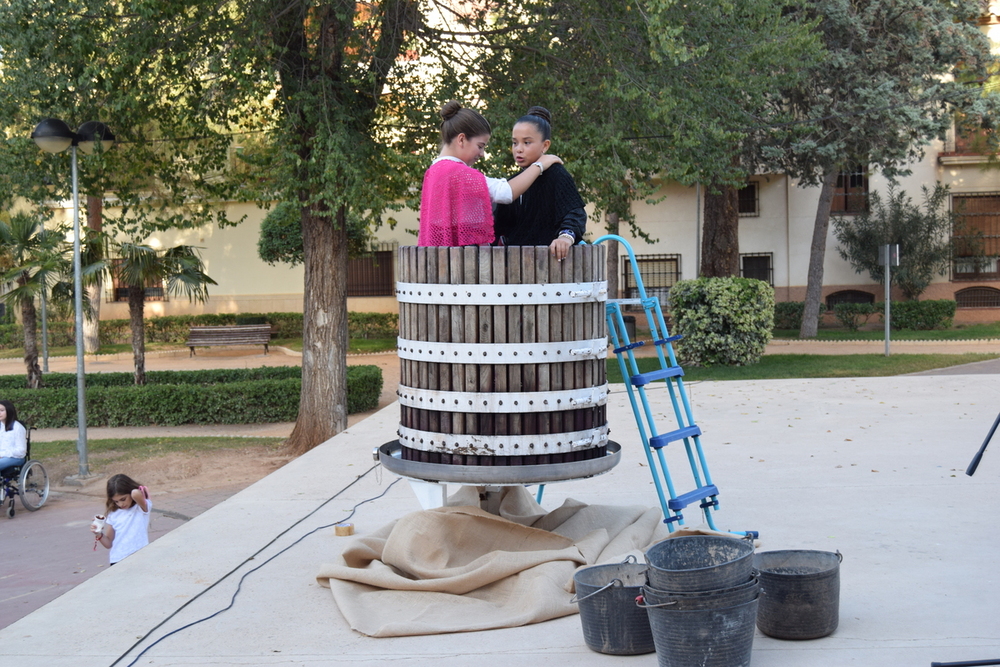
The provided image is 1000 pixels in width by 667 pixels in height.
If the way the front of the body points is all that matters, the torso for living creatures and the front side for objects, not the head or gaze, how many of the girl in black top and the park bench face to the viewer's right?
0

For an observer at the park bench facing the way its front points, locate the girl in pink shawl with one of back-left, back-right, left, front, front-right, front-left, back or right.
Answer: front

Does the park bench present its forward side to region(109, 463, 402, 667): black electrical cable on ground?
yes

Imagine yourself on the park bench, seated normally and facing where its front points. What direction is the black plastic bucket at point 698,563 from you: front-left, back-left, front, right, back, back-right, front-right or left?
front

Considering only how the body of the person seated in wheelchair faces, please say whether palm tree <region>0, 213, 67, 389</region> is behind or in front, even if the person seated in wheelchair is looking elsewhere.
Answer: behind

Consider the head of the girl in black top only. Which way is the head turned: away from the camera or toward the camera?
toward the camera

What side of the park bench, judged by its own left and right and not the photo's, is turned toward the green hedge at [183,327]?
back

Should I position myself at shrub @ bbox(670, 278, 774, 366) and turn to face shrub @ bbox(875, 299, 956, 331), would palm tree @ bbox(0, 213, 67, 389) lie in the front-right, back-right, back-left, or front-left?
back-left

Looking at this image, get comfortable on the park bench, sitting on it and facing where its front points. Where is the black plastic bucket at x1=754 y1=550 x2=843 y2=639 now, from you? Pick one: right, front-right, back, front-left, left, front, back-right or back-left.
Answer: front

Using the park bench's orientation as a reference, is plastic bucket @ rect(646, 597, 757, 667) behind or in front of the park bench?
in front

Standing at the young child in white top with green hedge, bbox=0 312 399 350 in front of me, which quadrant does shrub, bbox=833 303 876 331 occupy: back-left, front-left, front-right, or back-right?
front-right

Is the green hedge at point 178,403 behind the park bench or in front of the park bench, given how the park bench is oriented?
in front

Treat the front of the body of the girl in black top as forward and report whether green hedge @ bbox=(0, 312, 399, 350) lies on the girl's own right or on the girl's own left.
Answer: on the girl's own right

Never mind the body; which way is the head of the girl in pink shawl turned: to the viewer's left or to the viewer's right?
to the viewer's right

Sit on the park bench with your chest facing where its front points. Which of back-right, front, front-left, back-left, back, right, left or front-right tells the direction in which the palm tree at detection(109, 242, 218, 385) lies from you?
front

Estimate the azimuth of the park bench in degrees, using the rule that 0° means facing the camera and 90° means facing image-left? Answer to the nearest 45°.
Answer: approximately 0°
